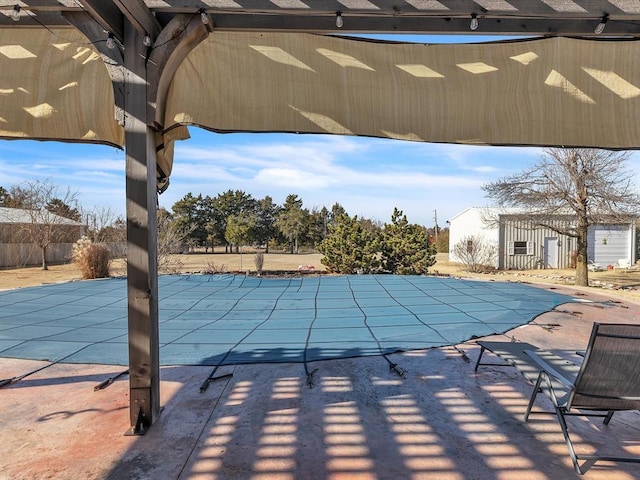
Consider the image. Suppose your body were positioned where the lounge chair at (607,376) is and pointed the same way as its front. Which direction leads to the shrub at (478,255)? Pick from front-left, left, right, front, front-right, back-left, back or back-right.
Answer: front-right

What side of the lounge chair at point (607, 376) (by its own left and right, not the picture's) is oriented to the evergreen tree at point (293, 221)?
front

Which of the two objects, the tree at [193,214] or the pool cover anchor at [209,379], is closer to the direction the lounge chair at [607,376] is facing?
the tree

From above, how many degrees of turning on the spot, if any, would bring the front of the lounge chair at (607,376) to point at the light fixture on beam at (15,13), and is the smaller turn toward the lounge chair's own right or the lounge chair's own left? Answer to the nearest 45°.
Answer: approximately 90° to the lounge chair's own left

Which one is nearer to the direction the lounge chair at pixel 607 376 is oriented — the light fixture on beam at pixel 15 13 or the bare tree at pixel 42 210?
the bare tree

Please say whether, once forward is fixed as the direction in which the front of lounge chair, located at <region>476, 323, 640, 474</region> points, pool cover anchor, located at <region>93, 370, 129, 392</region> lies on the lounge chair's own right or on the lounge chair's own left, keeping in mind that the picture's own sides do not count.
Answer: on the lounge chair's own left

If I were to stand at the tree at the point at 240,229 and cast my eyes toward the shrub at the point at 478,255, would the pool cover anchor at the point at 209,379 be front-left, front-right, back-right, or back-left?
front-right

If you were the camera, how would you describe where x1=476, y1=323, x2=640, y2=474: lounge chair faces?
facing away from the viewer and to the left of the viewer

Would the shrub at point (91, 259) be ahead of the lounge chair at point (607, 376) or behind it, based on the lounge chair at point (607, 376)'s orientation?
ahead

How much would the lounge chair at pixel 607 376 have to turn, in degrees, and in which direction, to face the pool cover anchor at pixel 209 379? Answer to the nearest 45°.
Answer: approximately 45° to its left

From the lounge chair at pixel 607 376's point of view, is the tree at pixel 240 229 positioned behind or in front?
in front

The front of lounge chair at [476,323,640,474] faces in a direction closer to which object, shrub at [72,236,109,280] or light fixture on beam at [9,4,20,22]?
the shrub

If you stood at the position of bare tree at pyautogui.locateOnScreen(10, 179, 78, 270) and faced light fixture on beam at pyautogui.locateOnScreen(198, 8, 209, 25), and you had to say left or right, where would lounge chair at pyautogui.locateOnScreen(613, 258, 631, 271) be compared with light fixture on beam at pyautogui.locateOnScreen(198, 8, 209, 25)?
left
